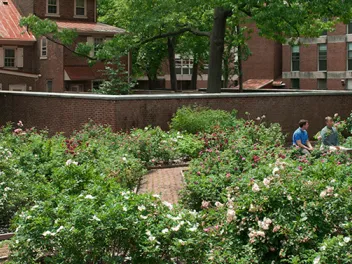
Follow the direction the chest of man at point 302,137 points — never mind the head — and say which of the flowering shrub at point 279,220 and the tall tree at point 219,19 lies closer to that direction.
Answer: the flowering shrub

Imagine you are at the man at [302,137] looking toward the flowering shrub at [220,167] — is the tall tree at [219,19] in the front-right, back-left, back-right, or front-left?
back-right

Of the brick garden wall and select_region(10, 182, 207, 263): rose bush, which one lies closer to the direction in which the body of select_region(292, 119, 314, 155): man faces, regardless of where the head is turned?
the rose bush
